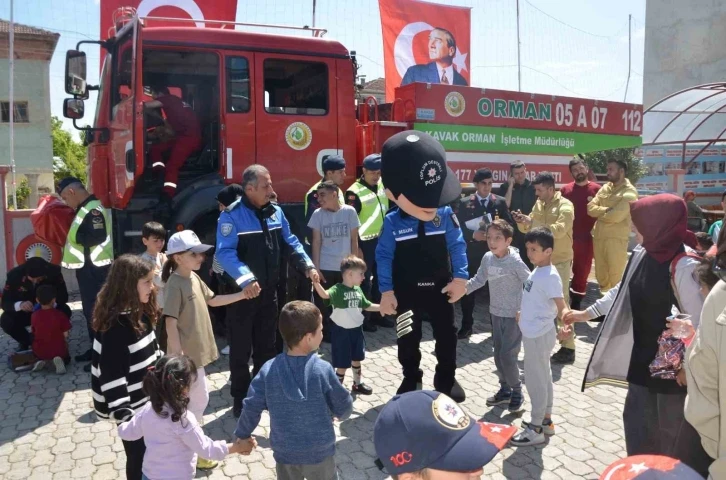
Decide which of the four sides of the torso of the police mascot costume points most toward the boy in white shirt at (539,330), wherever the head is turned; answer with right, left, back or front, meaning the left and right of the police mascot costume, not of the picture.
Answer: left

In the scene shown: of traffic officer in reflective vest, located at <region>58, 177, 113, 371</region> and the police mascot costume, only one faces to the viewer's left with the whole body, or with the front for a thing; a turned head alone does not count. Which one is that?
the traffic officer in reflective vest

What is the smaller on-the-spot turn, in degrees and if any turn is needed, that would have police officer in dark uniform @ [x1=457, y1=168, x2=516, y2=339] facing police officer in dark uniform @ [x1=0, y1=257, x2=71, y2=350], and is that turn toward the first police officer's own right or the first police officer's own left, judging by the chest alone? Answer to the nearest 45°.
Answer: approximately 90° to the first police officer's own right

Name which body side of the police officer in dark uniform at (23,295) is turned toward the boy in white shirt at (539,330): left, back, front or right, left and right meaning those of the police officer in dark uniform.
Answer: front

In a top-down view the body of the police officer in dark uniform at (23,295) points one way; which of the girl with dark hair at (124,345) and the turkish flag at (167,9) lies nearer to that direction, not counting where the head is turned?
the girl with dark hair

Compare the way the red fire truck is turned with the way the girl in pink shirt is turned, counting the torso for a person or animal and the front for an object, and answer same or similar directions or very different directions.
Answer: very different directions

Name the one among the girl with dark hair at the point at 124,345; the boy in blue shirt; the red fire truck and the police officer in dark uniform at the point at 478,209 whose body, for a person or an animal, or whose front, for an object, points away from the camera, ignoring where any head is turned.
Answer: the boy in blue shirt

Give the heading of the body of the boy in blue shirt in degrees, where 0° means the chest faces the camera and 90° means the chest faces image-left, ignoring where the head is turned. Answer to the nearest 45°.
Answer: approximately 180°
